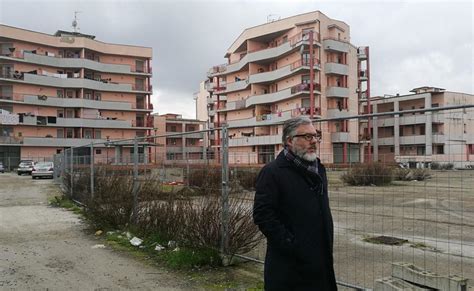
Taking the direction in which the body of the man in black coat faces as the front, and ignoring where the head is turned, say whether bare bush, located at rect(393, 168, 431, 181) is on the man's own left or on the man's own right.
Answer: on the man's own left

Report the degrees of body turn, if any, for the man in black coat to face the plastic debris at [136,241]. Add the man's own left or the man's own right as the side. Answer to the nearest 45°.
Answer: approximately 180°

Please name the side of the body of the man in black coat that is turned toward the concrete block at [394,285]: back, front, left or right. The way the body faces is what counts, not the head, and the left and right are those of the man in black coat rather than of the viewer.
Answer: left

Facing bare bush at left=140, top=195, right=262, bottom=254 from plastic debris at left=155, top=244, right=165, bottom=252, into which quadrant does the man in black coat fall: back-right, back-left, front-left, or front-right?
front-right

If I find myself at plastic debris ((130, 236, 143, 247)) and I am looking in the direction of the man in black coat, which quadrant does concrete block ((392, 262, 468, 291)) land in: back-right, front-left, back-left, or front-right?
front-left

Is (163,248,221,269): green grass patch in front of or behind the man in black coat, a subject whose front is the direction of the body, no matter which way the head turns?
behind

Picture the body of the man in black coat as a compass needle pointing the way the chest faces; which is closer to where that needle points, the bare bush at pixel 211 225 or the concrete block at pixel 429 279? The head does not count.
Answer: the concrete block

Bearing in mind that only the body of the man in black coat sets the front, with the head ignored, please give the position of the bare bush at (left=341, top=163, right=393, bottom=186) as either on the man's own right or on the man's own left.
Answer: on the man's own left
